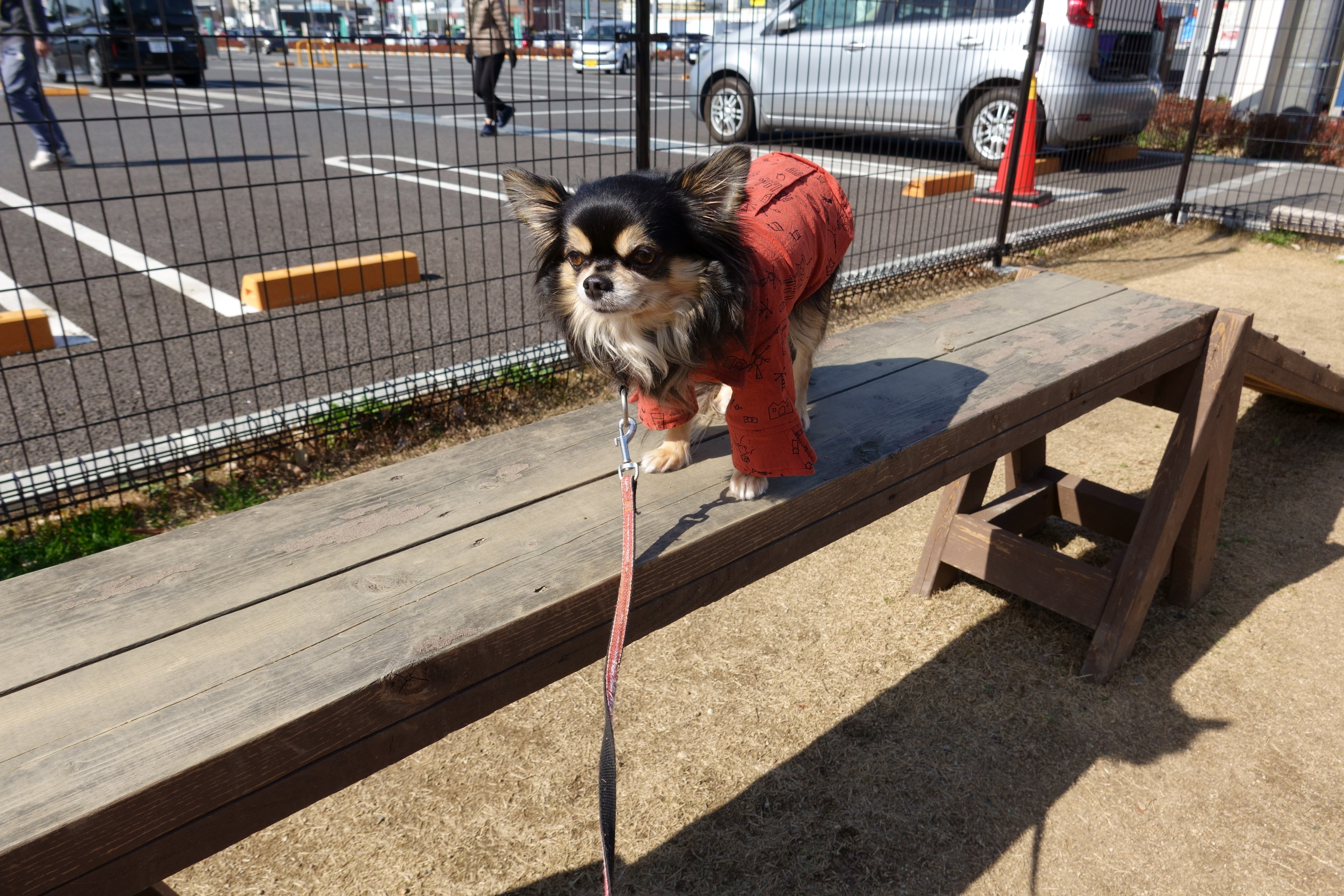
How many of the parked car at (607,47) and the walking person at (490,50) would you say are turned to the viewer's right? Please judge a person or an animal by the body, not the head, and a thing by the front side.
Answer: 0

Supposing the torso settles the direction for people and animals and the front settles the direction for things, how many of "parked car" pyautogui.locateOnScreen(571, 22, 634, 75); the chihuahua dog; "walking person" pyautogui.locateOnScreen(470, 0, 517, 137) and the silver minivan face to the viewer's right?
0

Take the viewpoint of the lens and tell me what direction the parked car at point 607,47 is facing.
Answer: facing the viewer and to the left of the viewer

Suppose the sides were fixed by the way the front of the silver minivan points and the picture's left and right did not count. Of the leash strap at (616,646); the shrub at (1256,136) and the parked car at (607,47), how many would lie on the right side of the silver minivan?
1

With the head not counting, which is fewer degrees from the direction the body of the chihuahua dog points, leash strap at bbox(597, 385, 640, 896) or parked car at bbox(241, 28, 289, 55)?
the leash strap

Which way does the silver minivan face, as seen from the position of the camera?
facing away from the viewer and to the left of the viewer

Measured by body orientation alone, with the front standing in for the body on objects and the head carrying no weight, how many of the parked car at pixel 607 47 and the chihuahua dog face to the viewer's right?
0

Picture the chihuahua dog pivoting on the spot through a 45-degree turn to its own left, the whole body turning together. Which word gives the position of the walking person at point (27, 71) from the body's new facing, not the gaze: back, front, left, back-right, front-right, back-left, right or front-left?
back-right

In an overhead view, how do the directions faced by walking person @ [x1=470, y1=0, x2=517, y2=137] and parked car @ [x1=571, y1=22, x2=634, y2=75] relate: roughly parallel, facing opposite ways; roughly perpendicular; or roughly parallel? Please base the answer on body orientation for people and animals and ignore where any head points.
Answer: roughly parallel

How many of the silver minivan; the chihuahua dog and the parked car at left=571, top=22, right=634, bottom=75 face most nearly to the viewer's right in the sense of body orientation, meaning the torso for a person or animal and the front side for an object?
0

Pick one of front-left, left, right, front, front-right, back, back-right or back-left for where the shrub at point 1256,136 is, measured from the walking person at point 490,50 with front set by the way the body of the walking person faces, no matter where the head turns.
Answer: back-left
